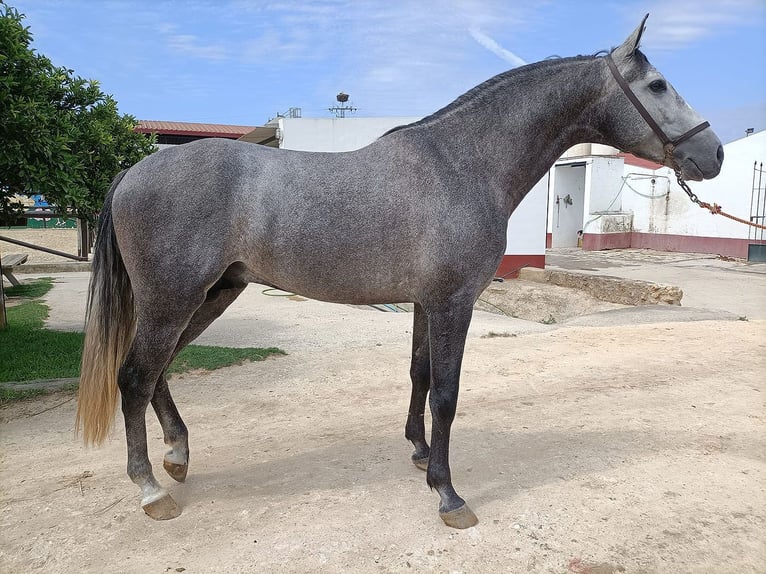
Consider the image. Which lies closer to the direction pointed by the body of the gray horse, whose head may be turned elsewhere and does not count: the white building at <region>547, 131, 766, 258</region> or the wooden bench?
the white building

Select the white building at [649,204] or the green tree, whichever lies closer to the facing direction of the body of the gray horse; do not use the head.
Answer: the white building

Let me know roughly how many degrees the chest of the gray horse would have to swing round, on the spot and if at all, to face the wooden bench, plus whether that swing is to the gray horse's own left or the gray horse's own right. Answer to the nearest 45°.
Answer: approximately 135° to the gray horse's own left

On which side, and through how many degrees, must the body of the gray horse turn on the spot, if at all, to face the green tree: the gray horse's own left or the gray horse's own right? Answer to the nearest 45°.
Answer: approximately 135° to the gray horse's own left

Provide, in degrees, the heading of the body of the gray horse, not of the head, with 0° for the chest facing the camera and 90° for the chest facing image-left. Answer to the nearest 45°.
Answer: approximately 270°

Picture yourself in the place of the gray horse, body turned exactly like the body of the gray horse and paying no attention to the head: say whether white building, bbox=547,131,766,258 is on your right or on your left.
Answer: on your left
